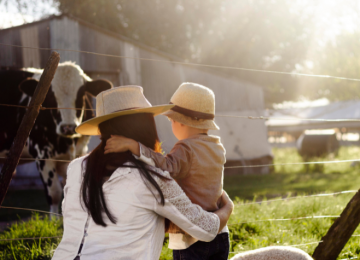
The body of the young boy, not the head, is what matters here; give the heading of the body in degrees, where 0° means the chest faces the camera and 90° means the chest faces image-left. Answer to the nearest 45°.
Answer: approximately 135°

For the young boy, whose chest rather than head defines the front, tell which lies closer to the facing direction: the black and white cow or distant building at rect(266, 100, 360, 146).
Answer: the black and white cow

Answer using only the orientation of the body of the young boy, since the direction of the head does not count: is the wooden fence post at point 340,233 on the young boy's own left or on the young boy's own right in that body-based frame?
on the young boy's own right

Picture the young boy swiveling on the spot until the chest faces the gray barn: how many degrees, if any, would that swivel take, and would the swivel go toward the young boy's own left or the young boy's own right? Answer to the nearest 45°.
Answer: approximately 45° to the young boy's own right

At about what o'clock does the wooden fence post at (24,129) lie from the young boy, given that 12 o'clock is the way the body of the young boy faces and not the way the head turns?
The wooden fence post is roughly at 11 o'clock from the young boy.

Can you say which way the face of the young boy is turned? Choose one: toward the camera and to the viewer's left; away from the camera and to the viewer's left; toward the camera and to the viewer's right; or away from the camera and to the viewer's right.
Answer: away from the camera and to the viewer's left

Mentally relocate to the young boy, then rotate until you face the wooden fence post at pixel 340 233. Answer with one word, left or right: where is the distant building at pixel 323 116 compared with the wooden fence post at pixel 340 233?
left
